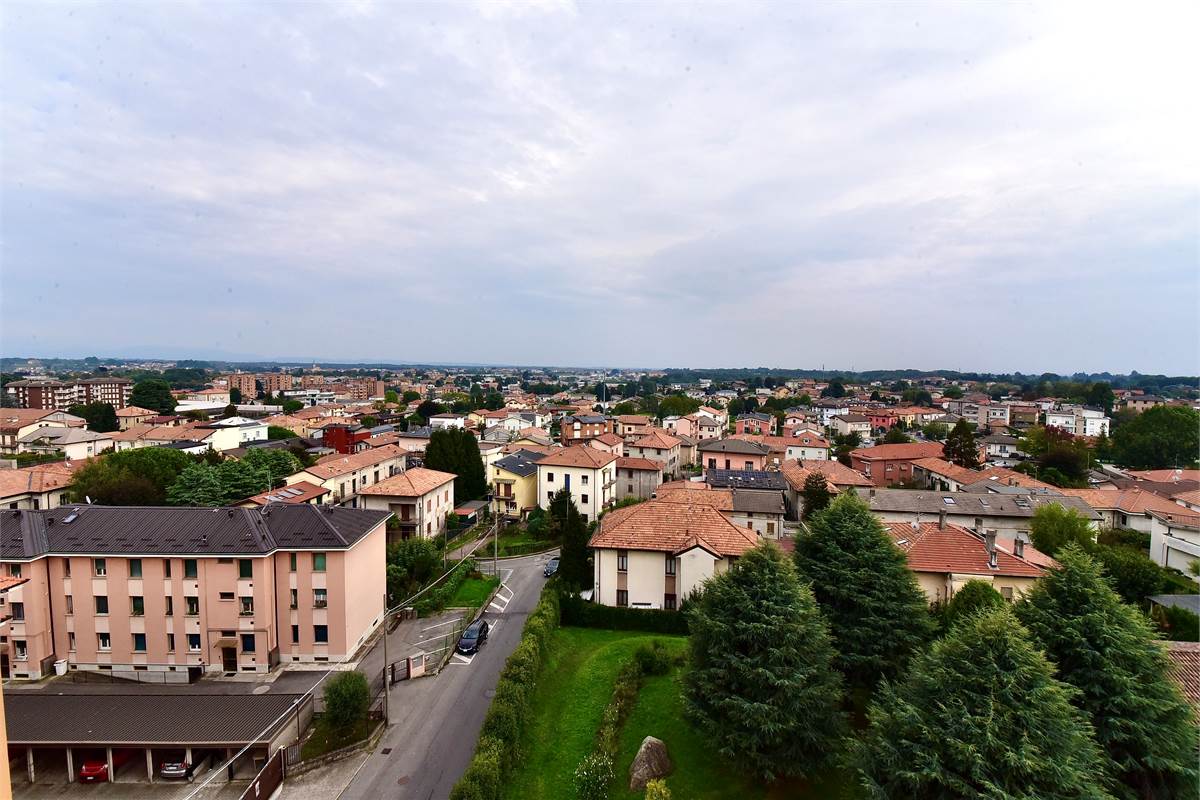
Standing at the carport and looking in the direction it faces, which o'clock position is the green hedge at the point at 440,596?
The green hedge is roughly at 8 o'clock from the carport.

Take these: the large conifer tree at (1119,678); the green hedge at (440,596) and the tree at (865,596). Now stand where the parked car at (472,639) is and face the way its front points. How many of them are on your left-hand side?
2

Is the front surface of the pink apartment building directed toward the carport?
yes

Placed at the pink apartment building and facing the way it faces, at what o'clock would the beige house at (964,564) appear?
The beige house is roughly at 10 o'clock from the pink apartment building.

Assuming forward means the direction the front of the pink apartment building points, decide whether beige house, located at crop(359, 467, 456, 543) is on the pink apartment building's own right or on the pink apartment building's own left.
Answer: on the pink apartment building's own left

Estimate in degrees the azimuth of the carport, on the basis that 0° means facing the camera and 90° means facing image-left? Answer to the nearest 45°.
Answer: approximately 0°

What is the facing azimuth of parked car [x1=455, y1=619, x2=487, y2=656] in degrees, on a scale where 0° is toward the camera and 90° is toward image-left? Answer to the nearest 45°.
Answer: approximately 45°

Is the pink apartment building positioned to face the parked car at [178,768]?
yes
